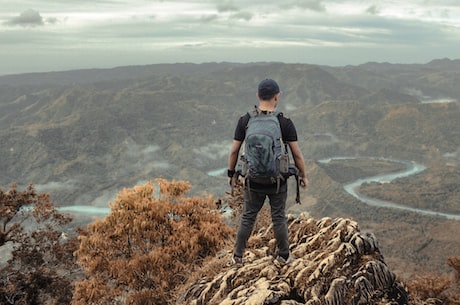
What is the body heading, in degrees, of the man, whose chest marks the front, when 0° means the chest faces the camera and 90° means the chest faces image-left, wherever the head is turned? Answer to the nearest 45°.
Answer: approximately 180°
